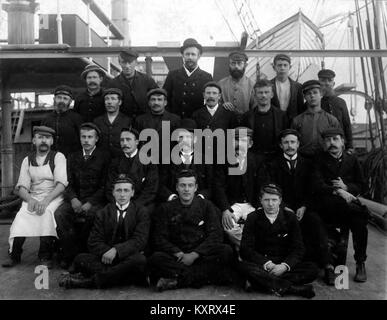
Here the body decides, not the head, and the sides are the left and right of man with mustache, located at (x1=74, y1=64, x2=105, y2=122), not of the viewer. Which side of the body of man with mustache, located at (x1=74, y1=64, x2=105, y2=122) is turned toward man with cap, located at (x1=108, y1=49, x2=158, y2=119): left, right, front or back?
left

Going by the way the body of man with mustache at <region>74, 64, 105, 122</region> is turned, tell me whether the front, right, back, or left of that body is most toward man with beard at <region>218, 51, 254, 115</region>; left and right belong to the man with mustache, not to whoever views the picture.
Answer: left

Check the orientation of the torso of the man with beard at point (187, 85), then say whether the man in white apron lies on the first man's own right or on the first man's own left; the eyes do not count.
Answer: on the first man's own right

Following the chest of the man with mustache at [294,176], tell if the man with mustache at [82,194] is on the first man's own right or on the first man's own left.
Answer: on the first man's own right

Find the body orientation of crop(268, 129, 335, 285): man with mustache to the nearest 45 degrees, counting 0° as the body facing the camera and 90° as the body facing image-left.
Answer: approximately 0°

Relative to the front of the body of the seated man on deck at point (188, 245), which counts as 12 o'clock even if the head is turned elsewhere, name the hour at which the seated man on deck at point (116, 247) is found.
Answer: the seated man on deck at point (116, 247) is roughly at 3 o'clock from the seated man on deck at point (188, 245).

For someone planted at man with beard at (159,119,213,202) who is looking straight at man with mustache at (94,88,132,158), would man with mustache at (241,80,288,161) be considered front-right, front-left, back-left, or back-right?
back-right
